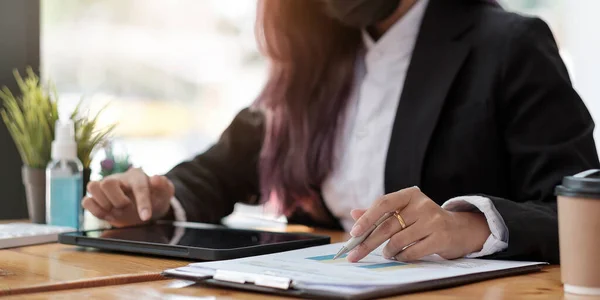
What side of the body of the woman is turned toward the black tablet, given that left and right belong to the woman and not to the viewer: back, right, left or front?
front

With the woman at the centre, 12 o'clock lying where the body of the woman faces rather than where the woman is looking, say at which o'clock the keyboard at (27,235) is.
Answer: The keyboard is roughly at 1 o'clock from the woman.

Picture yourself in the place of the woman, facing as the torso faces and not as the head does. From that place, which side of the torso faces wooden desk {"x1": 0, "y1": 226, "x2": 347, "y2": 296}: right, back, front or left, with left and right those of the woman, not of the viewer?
front

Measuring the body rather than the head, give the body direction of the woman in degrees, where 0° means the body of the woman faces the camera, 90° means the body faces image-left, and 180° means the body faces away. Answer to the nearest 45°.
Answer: approximately 45°

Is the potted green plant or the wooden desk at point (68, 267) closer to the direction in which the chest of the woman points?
the wooden desk

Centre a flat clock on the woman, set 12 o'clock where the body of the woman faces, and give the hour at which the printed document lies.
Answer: The printed document is roughly at 11 o'clock from the woman.

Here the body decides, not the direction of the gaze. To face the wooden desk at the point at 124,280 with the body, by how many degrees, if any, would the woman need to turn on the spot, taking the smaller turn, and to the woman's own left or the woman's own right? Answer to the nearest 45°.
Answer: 0° — they already face it

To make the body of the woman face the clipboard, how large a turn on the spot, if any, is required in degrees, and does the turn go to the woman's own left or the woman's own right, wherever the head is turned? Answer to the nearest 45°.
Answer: approximately 45° to the woman's own left
